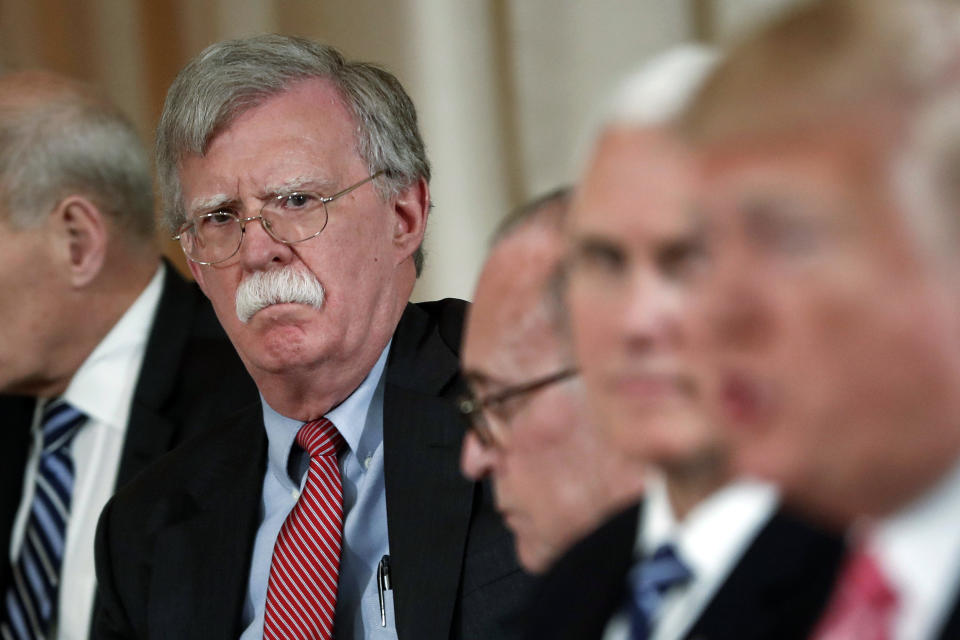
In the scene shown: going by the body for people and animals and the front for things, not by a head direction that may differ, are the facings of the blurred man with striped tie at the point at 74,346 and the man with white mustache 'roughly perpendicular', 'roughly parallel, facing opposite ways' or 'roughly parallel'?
roughly parallel

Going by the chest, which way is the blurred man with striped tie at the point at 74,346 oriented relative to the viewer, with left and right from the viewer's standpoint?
facing the viewer and to the left of the viewer

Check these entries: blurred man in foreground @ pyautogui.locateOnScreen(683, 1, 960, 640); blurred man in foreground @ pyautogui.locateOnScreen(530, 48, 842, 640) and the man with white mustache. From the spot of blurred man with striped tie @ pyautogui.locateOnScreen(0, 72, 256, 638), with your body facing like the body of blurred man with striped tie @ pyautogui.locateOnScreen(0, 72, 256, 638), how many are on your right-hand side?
0

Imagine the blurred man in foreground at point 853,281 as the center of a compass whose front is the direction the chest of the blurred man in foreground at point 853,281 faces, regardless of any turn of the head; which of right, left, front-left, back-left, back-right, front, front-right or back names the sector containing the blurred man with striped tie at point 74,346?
right

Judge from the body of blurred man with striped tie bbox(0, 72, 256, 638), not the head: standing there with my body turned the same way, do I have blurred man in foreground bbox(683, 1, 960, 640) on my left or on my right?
on my left

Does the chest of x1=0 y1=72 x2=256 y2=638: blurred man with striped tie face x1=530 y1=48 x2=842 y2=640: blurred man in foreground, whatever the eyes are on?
no

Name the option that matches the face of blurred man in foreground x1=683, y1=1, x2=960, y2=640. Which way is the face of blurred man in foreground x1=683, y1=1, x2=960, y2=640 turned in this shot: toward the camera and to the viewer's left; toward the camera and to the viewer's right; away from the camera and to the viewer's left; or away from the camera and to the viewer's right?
toward the camera and to the viewer's left

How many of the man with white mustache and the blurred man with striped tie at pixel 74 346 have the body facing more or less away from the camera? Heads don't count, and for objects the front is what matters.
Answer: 0

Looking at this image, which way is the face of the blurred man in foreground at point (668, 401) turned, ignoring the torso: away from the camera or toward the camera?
toward the camera

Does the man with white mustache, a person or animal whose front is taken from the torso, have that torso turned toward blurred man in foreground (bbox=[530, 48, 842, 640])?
no
